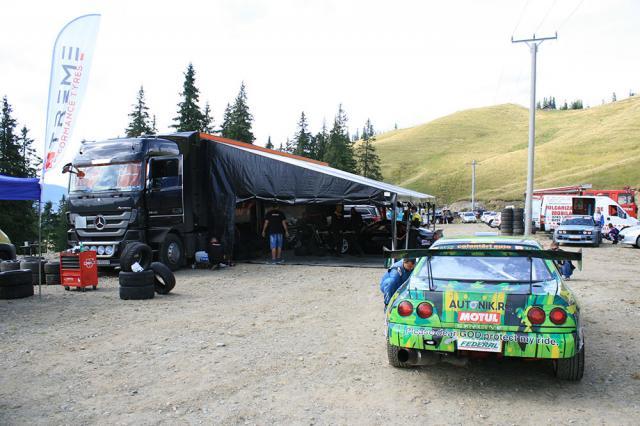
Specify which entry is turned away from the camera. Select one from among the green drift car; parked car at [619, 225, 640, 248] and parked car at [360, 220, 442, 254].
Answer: the green drift car

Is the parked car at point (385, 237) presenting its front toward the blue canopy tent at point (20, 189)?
no

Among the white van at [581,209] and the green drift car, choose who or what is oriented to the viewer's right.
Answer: the white van

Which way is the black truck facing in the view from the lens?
facing the viewer and to the left of the viewer

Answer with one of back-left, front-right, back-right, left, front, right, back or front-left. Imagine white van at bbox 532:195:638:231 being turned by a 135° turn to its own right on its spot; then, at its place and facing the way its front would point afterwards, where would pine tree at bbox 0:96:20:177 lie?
front-right

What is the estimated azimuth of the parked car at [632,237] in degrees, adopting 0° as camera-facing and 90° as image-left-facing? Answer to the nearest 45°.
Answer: approximately 45°

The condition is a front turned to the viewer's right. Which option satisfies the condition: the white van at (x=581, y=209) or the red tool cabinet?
the white van

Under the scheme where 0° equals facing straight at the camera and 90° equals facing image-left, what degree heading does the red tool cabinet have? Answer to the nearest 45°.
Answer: approximately 45°

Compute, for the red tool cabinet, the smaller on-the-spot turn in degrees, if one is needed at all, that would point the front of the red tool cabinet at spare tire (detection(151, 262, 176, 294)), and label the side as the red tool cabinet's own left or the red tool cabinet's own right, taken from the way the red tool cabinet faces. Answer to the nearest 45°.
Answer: approximately 90° to the red tool cabinet's own left

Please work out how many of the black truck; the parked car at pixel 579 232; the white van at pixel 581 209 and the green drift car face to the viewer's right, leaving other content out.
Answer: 1

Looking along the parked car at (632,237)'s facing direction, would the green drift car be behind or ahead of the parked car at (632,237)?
ahead

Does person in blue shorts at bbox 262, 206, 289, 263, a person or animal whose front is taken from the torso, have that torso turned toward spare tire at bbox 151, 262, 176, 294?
no

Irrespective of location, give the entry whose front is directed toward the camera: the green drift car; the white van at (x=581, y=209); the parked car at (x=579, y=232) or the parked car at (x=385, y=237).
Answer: the parked car at (x=579, y=232)

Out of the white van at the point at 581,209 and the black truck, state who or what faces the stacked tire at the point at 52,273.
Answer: the black truck

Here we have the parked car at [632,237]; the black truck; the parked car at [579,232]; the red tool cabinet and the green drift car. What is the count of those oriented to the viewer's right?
0

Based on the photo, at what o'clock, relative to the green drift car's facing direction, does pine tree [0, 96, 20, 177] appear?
The pine tree is roughly at 10 o'clock from the green drift car.

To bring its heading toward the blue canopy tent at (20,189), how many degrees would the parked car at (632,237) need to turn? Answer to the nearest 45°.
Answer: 0° — it already faces it
